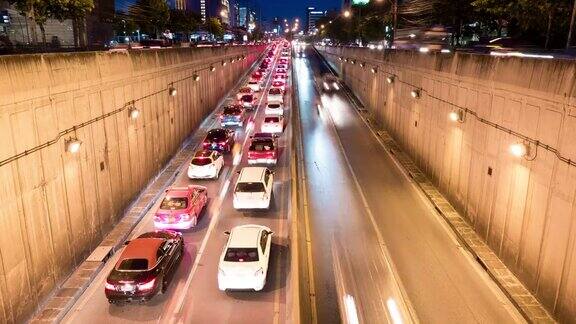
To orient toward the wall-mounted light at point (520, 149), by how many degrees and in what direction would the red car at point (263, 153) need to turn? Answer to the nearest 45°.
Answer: approximately 135° to its right

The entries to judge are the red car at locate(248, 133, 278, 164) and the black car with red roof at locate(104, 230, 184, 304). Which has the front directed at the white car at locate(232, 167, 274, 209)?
the black car with red roof at locate(104, 230, 184, 304)

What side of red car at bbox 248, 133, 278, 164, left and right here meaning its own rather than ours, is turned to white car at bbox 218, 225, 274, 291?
back

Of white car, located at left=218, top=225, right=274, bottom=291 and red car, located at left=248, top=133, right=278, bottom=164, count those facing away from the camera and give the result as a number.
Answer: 2

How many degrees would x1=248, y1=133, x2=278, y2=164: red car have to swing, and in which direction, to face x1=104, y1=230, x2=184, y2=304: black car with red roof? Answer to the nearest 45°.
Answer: approximately 180°

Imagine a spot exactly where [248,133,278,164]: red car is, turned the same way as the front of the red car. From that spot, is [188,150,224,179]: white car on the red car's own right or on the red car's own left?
on the red car's own left

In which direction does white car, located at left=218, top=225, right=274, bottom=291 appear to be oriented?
away from the camera

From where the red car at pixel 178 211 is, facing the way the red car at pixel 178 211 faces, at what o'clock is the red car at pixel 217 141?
the red car at pixel 217 141 is roughly at 11 o'clock from the red car at pixel 178 211.

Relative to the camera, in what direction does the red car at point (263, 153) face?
facing away from the viewer

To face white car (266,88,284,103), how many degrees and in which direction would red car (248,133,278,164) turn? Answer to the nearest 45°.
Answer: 0° — it already faces it

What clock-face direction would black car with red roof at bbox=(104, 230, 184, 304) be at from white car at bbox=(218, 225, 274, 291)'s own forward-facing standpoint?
The black car with red roof is roughly at 9 o'clock from the white car.

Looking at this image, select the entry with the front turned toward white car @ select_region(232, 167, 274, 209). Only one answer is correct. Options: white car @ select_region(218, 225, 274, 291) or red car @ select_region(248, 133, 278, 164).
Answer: white car @ select_region(218, 225, 274, 291)

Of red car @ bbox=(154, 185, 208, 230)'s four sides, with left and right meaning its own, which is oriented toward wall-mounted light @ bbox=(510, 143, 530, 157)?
right
